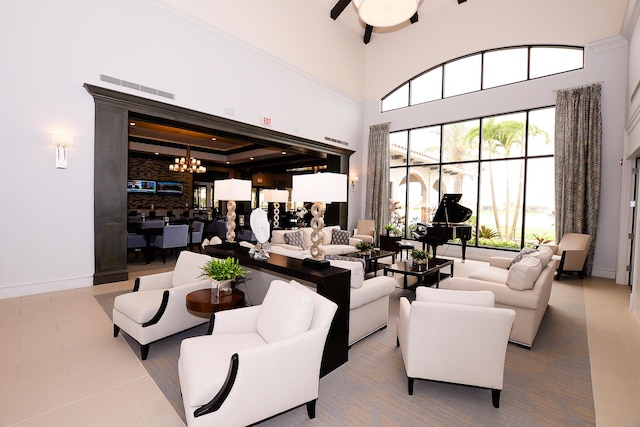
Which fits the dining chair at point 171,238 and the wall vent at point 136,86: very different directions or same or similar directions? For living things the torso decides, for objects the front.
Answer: very different directions

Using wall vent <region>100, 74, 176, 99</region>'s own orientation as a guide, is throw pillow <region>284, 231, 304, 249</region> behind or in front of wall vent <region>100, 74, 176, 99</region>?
in front

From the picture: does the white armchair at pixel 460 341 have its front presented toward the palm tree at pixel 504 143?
yes

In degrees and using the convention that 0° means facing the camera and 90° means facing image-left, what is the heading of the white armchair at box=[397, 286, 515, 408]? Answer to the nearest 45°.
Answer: approximately 180°

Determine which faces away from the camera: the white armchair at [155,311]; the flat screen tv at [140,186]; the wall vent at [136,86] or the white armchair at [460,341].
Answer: the white armchair at [460,341]

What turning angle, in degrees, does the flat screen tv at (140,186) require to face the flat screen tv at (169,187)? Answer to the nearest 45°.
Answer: approximately 45° to its left

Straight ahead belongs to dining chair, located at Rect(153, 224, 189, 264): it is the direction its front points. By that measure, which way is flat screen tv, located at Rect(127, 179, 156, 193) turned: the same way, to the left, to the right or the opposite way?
the opposite way

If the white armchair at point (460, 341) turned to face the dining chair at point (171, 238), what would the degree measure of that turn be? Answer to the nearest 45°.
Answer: approximately 90° to its left

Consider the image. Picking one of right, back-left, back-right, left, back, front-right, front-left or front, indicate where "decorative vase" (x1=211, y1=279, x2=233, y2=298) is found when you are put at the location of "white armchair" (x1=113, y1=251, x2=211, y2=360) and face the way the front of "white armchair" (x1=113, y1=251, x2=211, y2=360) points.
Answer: left

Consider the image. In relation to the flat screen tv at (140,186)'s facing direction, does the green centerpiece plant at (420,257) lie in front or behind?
in front
